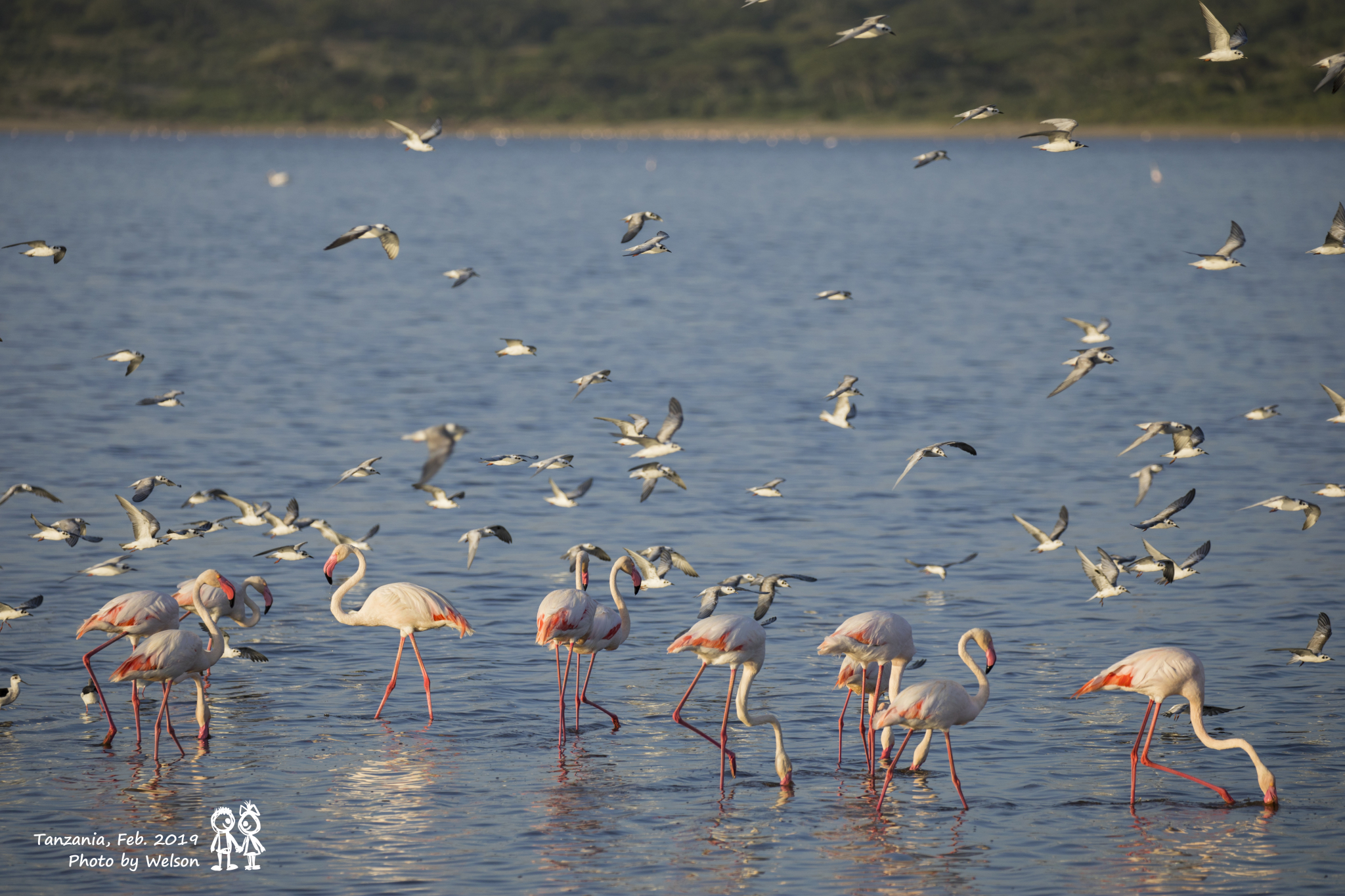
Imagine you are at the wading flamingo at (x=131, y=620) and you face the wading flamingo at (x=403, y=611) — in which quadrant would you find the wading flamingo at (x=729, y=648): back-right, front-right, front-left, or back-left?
front-right

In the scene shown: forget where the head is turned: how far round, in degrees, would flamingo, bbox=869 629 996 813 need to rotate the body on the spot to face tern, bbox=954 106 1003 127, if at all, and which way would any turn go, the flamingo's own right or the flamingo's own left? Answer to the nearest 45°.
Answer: approximately 90° to the flamingo's own left

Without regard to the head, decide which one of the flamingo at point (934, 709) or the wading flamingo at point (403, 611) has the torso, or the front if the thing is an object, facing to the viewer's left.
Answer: the wading flamingo

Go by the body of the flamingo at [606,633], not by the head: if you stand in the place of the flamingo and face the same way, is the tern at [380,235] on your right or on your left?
on your left

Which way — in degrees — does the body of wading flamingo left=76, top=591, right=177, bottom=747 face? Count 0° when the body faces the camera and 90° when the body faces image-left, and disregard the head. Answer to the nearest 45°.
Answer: approximately 270°

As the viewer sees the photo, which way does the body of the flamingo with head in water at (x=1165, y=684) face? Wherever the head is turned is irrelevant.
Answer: to the viewer's right

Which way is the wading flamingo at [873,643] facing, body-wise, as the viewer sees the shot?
to the viewer's right

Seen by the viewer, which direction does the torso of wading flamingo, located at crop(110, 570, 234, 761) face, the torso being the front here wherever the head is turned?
to the viewer's right

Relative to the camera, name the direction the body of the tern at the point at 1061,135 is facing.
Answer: to the viewer's right
